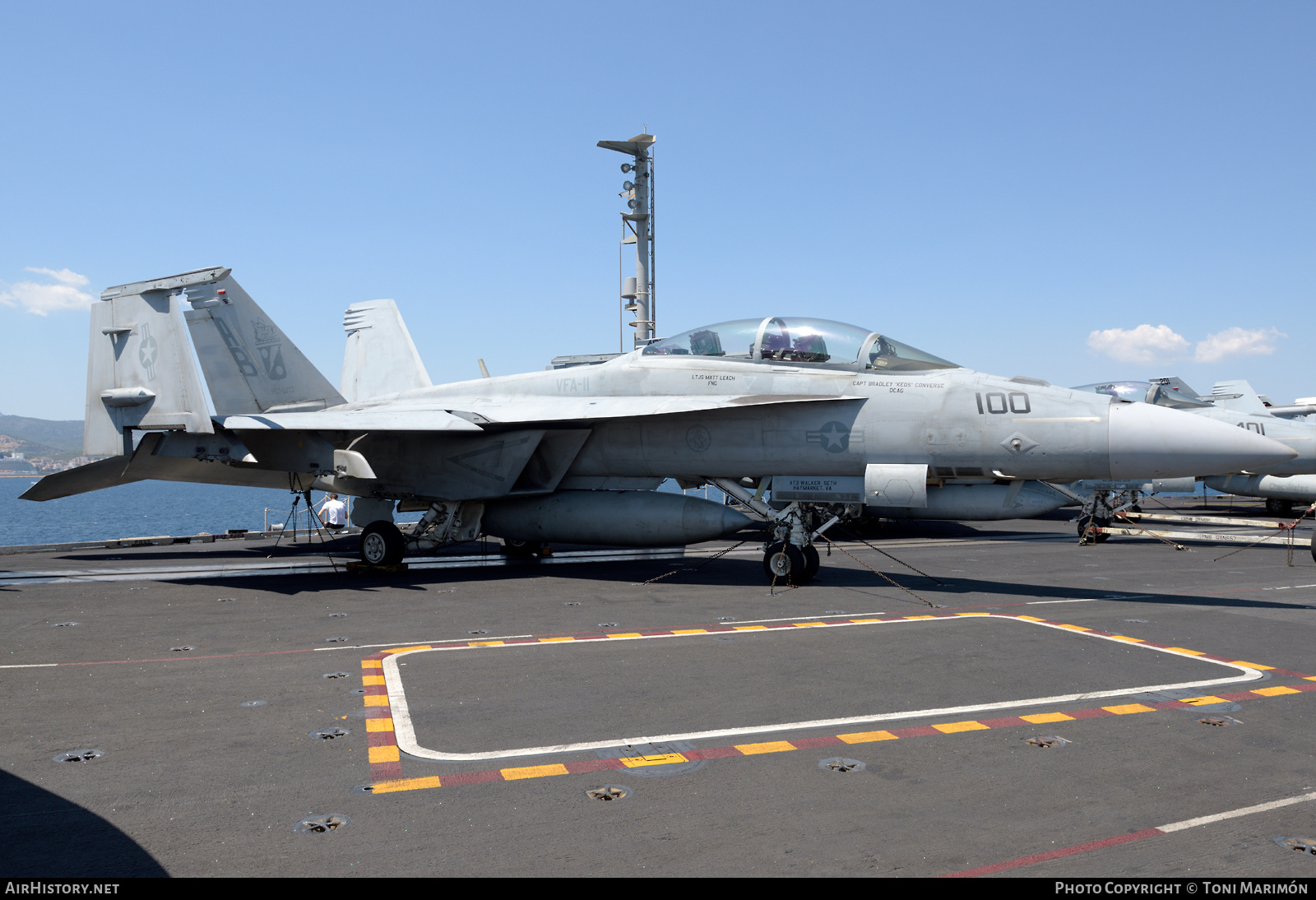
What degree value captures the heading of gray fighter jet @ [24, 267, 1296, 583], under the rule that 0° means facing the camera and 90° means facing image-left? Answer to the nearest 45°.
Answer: approximately 315°

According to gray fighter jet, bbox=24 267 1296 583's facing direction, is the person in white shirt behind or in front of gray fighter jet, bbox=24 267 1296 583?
behind

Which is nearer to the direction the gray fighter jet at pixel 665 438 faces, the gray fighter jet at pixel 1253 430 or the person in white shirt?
the gray fighter jet

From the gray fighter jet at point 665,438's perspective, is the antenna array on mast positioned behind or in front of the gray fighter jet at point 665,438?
behind

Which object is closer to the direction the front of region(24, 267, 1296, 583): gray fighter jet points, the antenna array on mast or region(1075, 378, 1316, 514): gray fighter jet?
the gray fighter jet
